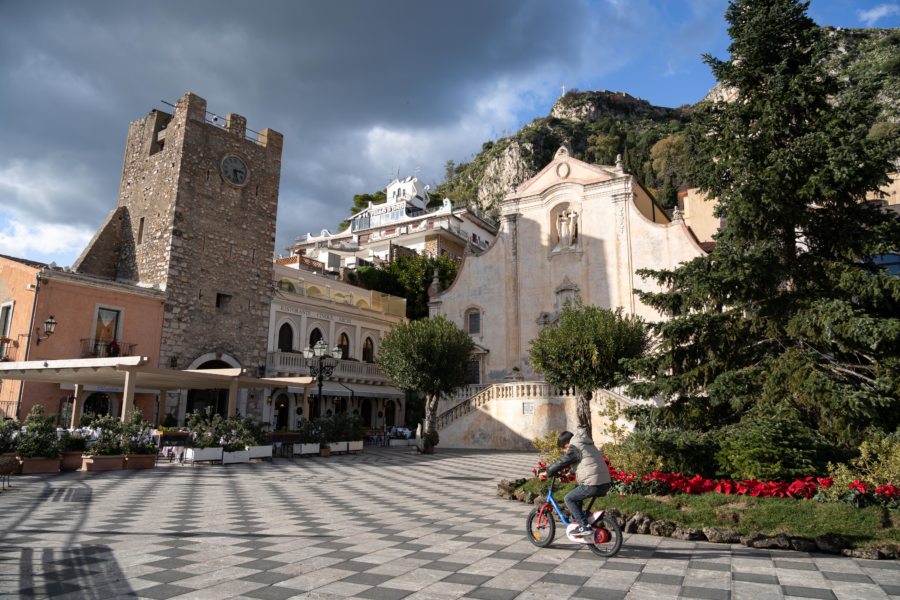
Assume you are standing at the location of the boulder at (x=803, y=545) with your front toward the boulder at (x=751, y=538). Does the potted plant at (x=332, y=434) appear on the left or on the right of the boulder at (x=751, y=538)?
right

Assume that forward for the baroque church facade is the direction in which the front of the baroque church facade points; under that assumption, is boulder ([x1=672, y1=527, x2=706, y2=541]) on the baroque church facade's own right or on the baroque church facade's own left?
on the baroque church facade's own left

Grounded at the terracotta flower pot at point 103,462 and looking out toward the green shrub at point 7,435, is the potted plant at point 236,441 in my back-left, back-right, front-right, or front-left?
back-right

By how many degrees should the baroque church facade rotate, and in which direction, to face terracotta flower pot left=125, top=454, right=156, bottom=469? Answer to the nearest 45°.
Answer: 0° — it already faces it

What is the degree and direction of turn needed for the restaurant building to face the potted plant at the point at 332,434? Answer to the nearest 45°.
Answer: approximately 45° to its right

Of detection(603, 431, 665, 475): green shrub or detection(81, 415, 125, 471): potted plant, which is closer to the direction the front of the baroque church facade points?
the potted plant

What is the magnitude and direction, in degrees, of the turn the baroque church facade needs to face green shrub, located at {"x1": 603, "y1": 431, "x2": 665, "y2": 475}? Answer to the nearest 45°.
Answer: approximately 45° to its left

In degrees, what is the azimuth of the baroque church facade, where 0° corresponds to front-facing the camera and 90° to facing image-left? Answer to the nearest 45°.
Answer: approximately 45°

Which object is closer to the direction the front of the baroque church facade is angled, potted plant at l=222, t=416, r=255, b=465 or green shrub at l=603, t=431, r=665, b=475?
the potted plant

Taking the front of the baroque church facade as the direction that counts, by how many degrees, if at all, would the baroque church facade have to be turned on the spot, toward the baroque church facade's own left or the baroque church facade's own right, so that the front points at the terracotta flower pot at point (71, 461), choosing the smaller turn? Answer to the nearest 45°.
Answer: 0° — it already faces it

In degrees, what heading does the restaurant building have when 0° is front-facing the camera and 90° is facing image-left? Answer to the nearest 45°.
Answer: approximately 315°

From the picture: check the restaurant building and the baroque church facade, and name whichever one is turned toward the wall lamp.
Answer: the baroque church facade
